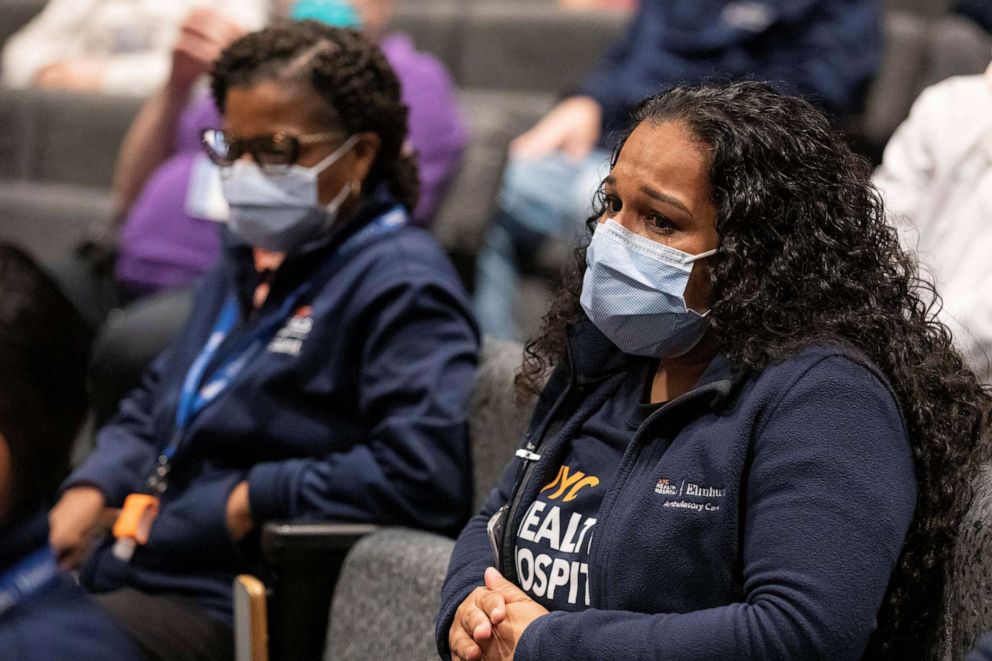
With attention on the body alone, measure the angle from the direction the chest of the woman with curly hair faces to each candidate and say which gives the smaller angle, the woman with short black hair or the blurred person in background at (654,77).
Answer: the woman with short black hair

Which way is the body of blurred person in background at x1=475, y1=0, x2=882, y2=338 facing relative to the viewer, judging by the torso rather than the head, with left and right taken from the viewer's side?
facing the viewer and to the left of the viewer

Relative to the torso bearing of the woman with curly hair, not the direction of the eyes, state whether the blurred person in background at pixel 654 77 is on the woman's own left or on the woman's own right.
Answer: on the woman's own right

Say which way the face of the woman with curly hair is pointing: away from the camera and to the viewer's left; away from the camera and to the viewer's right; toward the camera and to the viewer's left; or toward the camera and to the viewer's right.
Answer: toward the camera and to the viewer's left

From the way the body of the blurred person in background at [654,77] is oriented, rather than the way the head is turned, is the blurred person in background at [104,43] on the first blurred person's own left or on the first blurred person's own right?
on the first blurred person's own right

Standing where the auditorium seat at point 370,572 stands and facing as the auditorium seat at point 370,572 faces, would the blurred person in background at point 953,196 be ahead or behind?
behind

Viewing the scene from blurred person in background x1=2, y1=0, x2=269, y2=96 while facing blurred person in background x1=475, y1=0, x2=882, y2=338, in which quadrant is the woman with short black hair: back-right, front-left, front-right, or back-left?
front-right

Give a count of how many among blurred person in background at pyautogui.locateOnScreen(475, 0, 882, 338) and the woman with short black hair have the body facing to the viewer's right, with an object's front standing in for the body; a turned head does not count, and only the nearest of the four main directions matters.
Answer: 0

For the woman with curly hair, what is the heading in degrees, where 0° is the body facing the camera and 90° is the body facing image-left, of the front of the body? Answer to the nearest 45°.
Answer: approximately 45°

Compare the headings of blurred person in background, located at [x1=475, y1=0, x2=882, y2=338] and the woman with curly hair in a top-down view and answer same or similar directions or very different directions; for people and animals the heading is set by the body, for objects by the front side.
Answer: same or similar directions
